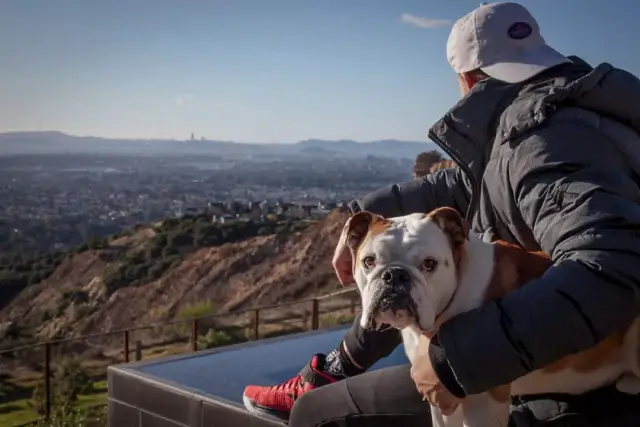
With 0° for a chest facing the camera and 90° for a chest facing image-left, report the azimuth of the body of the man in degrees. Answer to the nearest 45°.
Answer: approximately 90°

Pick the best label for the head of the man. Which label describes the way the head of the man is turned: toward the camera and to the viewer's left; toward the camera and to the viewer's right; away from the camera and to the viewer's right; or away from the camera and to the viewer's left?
away from the camera and to the viewer's left

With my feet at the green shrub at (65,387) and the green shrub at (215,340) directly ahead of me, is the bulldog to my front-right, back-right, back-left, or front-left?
front-right
